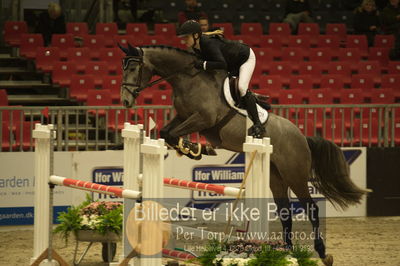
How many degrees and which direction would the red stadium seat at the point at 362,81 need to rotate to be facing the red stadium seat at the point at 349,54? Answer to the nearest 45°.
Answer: approximately 180°

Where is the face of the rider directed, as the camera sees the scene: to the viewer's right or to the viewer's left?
to the viewer's left

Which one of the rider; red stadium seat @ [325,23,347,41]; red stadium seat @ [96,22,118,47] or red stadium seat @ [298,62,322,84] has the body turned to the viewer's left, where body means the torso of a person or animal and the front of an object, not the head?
the rider

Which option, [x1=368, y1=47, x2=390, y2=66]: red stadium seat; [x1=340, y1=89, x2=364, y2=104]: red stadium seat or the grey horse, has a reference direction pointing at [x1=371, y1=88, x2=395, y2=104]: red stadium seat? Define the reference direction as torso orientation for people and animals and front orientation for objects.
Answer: [x1=368, y1=47, x2=390, y2=66]: red stadium seat

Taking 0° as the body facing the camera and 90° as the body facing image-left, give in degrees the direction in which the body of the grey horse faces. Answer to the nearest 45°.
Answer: approximately 90°

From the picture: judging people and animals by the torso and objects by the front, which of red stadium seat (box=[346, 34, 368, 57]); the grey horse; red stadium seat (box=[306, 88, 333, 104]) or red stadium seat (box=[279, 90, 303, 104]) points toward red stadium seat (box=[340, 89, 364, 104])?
red stadium seat (box=[346, 34, 368, 57])

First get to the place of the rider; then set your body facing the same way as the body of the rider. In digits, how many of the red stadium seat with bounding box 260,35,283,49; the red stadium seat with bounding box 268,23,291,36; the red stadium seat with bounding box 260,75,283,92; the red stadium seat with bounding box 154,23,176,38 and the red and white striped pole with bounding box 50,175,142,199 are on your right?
4

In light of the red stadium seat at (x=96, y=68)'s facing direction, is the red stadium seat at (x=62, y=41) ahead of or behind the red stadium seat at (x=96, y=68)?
behind

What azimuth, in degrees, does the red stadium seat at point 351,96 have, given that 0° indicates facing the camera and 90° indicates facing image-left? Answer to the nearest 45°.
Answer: approximately 0°

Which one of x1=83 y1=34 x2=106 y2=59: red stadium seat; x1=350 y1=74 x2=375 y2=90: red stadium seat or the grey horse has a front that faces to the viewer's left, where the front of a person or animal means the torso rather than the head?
the grey horse

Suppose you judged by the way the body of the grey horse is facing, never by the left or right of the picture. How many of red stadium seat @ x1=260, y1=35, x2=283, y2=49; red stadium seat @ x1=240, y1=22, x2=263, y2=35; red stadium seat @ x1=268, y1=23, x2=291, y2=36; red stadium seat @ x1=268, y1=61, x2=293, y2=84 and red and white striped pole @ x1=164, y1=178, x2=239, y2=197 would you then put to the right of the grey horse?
4

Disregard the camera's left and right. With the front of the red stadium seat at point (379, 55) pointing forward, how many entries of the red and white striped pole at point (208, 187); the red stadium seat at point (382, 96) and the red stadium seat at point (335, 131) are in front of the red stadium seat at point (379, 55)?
3
